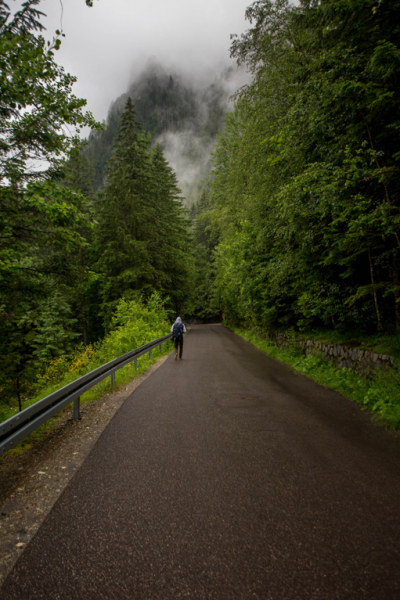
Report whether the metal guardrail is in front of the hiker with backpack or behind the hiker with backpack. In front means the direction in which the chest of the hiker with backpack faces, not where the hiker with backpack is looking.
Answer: behind

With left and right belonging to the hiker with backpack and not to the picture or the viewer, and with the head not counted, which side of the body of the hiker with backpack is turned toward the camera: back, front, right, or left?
back

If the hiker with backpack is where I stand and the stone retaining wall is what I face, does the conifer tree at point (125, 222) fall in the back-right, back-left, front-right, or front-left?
back-left

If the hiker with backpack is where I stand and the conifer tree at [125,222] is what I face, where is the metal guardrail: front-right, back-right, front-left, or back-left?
back-left

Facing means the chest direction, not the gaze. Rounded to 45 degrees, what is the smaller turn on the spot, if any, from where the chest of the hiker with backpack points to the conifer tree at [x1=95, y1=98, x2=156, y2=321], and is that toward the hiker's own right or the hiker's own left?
0° — they already face it

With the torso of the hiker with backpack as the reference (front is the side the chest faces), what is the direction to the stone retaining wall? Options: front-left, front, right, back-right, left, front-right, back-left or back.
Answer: back-right

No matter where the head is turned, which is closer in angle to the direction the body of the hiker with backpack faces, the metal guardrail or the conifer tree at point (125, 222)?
the conifer tree
